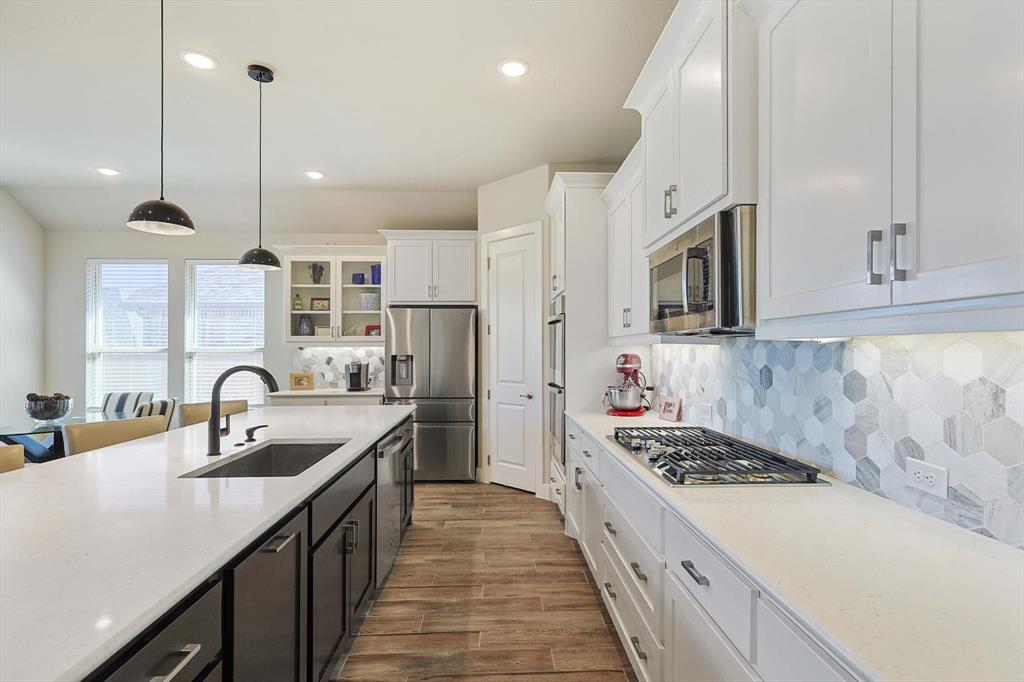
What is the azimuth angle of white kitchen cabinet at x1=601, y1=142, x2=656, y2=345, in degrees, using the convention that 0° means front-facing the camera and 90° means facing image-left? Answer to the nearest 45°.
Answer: approximately 90°

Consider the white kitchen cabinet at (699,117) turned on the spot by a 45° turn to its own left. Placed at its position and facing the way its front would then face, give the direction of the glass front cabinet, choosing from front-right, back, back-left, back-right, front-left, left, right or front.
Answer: back-right

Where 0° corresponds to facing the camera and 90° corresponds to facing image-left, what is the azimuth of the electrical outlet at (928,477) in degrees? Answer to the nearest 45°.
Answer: approximately 45°

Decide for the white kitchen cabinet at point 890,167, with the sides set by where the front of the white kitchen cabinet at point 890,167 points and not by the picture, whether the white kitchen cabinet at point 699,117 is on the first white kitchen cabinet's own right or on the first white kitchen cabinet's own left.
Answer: on the first white kitchen cabinet's own right

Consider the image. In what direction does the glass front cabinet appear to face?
toward the camera

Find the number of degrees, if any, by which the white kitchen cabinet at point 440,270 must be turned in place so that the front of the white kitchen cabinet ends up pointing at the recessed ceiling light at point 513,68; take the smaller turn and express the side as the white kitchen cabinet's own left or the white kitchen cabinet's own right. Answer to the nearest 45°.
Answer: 0° — it already faces it

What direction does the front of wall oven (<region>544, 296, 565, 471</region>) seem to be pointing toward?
to the viewer's left

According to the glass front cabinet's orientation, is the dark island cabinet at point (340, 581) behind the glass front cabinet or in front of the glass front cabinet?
in front

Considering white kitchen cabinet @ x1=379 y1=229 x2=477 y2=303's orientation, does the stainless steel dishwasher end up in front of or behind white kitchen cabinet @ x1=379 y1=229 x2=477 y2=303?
in front

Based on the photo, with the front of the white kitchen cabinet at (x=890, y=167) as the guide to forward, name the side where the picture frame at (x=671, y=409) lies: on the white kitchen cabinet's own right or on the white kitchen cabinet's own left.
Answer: on the white kitchen cabinet's own right

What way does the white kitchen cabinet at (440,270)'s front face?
toward the camera

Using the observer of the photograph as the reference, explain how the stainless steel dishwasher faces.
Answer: facing to the right of the viewer

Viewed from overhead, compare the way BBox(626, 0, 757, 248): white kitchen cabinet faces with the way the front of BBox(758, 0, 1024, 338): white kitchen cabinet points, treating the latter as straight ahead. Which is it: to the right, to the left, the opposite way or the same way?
the same way

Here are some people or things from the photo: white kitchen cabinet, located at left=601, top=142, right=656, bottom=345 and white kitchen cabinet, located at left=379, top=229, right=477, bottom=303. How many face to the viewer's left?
1

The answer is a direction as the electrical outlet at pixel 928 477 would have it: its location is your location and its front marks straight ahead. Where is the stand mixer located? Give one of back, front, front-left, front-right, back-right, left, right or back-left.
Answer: right

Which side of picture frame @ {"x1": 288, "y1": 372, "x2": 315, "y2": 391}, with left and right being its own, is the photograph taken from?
front

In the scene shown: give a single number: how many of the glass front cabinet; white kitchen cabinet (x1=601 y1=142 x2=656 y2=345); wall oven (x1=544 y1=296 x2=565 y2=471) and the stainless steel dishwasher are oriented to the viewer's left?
2

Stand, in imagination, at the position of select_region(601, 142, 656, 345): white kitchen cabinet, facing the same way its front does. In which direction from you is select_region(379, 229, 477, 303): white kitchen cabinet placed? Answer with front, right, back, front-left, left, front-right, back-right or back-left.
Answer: front-right

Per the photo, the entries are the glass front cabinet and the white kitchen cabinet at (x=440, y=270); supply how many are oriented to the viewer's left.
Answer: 0
